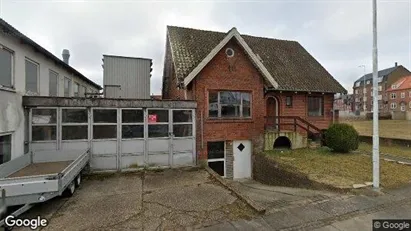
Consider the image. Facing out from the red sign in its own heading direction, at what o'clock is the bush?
The bush is roughly at 9 o'clock from the red sign.

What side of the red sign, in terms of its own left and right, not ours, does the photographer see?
front

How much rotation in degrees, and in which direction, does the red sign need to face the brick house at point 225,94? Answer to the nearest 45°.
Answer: approximately 90° to its left

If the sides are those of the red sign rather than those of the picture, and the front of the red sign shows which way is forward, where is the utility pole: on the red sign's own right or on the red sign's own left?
on the red sign's own left

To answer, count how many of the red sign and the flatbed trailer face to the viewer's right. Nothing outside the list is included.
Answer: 0

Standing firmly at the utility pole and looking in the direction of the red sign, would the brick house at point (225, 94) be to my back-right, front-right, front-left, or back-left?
front-right

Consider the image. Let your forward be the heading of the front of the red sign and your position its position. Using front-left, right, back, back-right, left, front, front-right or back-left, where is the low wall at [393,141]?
left

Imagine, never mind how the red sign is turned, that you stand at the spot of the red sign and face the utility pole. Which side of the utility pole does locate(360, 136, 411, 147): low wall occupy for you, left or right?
left

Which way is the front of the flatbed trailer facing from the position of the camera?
facing the viewer and to the left of the viewer

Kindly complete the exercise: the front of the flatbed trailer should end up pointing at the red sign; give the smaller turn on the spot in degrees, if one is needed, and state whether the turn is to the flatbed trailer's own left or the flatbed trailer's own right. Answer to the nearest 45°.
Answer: approximately 180°

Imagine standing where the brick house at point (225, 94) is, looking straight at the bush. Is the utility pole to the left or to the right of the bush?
right

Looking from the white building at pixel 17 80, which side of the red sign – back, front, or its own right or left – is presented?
right
